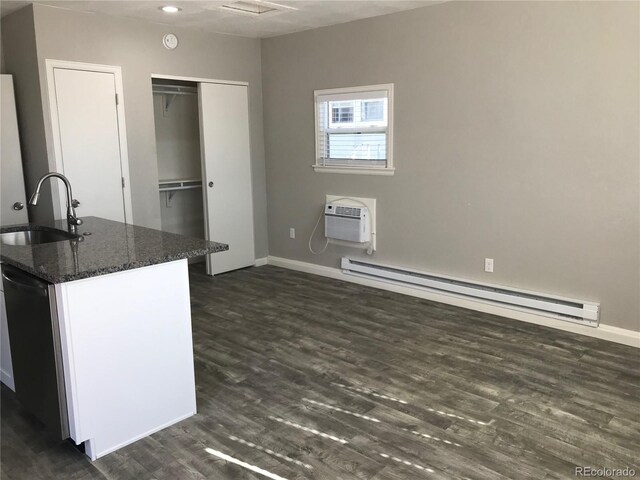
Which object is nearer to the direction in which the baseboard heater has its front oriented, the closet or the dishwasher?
the dishwasher

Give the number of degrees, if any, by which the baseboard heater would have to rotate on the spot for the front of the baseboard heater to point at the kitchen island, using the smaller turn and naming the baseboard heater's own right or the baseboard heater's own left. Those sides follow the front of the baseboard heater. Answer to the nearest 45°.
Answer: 0° — it already faces it

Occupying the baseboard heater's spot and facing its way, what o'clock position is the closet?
The closet is roughly at 2 o'clock from the baseboard heater.

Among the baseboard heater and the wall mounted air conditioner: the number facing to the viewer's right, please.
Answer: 0

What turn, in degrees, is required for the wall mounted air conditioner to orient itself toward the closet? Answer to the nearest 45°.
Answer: approximately 90° to its right

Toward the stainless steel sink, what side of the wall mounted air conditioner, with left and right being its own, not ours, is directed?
front

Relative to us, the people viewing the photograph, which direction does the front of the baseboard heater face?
facing the viewer and to the left of the viewer

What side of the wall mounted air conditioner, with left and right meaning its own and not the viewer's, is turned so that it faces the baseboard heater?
left

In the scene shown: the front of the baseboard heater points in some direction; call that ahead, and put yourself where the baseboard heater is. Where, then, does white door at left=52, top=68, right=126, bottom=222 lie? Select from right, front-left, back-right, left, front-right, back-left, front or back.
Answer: front-right
